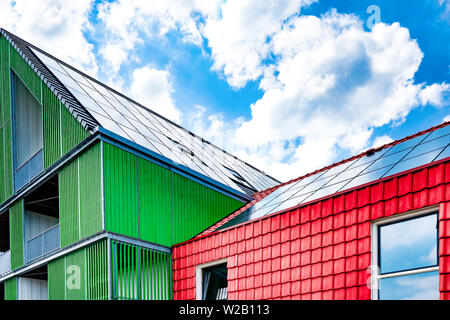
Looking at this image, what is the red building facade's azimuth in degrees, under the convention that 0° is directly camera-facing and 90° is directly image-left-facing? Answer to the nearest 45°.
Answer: approximately 45°
